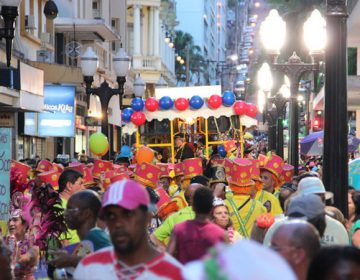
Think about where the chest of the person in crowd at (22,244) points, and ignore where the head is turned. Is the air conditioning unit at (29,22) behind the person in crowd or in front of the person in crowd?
behind

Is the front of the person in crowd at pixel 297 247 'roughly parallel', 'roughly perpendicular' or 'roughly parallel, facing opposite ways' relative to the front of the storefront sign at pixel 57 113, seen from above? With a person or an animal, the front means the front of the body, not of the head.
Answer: roughly perpendicular

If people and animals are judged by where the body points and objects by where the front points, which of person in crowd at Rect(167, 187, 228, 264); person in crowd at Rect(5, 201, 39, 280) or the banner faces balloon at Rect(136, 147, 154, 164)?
person in crowd at Rect(167, 187, 228, 264)

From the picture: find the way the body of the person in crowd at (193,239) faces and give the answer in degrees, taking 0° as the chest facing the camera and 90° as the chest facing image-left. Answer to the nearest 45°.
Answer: approximately 180°

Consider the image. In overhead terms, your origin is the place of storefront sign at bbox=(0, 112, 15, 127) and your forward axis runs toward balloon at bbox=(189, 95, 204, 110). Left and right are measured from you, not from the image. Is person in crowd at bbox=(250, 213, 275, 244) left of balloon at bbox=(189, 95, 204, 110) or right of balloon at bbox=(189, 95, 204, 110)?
right

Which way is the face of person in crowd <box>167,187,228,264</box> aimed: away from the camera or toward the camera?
away from the camera

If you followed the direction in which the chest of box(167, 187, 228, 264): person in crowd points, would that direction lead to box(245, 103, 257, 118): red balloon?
yes
